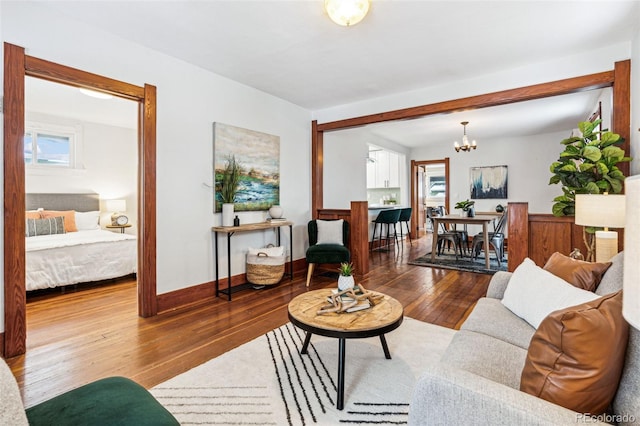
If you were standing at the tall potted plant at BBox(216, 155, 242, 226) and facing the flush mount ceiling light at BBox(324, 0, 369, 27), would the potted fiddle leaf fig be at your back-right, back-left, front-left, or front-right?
front-left

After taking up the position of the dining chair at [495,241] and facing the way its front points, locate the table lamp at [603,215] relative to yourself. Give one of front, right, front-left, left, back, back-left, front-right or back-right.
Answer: left

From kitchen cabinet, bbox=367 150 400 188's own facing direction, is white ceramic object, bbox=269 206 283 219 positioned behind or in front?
in front

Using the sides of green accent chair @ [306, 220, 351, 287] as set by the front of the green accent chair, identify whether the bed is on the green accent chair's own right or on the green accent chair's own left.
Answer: on the green accent chair's own right

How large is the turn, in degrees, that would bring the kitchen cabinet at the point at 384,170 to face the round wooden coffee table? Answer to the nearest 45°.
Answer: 0° — it already faces it

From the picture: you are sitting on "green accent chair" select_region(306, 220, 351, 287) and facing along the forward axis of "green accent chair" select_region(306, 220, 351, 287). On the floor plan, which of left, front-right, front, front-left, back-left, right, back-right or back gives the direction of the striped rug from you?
front

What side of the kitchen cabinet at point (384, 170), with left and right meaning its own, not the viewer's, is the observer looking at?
front

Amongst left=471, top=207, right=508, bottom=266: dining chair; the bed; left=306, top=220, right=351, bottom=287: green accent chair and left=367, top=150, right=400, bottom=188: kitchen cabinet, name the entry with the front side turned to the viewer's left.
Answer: the dining chair

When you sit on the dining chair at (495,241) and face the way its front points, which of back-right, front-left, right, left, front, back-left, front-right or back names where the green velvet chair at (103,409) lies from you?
left

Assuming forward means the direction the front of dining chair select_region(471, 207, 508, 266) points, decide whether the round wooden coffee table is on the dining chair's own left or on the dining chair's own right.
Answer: on the dining chair's own left

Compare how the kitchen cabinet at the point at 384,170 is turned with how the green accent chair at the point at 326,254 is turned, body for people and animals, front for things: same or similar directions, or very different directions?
same or similar directions

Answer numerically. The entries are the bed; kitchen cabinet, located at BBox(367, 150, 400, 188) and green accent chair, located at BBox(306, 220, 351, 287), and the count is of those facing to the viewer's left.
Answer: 0

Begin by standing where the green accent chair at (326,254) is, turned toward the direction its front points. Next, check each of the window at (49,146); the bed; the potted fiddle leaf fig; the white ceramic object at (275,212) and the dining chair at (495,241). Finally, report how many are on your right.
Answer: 3

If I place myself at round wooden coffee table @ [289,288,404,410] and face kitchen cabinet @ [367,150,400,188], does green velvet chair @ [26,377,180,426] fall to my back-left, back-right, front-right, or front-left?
back-left

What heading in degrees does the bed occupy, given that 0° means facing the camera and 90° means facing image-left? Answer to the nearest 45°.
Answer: approximately 315°

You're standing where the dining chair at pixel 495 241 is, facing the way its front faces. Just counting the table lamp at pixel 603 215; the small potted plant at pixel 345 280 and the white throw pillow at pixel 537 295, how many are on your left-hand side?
3

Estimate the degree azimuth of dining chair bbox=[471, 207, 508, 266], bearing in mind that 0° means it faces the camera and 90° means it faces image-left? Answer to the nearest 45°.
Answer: approximately 90°

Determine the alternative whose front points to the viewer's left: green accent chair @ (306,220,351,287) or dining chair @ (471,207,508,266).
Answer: the dining chair

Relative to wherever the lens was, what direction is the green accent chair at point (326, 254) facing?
facing the viewer
